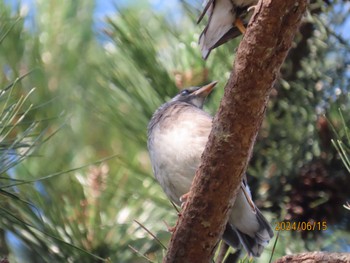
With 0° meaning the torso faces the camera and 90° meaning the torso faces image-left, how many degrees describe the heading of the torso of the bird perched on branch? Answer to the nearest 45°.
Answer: approximately 45°

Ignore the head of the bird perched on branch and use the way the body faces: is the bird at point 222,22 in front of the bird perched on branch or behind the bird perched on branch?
behind
